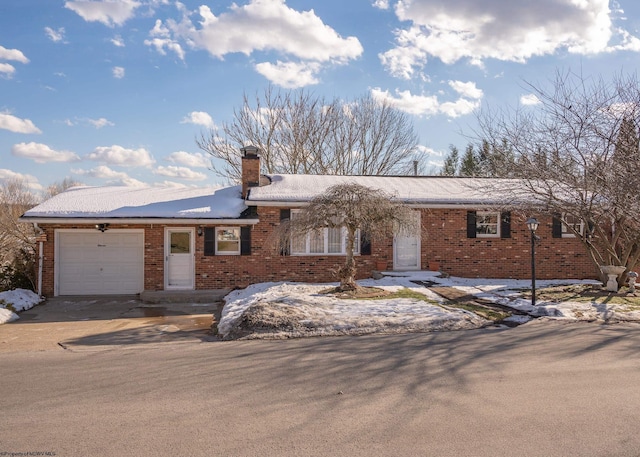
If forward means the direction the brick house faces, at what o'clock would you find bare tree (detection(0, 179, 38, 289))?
The bare tree is roughly at 4 o'clock from the brick house.

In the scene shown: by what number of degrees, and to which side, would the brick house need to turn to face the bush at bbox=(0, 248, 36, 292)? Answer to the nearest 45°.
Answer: approximately 90° to its right

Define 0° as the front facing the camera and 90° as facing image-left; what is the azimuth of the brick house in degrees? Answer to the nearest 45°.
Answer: approximately 0°
